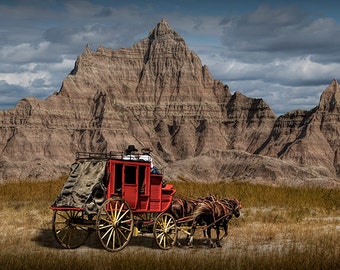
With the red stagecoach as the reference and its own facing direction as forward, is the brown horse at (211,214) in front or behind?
in front

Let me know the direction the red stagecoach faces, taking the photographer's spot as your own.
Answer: facing away from the viewer and to the right of the viewer

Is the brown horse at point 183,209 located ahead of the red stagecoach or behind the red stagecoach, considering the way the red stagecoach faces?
ahead
